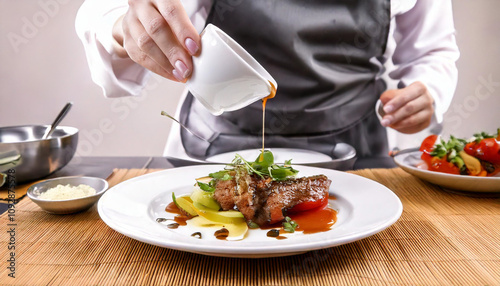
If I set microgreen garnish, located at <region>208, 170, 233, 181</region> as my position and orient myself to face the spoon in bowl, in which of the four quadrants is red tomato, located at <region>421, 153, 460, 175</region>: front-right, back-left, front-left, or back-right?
back-right

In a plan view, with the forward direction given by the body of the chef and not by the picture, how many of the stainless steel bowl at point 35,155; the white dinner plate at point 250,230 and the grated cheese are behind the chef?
0

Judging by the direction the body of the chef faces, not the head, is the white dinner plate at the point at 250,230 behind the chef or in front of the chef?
in front

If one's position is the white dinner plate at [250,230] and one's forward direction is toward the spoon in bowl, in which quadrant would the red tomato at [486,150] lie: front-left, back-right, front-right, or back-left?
back-right

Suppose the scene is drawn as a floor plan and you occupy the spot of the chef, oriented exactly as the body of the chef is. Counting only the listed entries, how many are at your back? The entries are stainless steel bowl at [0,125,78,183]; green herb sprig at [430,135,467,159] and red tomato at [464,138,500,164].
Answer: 0

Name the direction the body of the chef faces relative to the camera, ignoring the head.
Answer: toward the camera

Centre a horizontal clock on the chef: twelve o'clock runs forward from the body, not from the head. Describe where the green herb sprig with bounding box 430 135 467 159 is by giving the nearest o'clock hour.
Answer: The green herb sprig is roughly at 11 o'clock from the chef.

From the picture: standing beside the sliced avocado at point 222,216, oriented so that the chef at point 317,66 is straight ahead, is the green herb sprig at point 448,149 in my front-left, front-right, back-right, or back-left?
front-right

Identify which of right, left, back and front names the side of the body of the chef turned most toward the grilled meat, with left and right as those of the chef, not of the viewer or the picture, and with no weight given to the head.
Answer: front

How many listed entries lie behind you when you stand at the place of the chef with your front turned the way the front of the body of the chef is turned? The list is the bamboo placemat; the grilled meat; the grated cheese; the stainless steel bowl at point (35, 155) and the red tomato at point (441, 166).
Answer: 0

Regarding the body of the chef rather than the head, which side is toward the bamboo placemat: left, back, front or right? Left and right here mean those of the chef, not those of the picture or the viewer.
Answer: front

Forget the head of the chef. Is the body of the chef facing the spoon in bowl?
no
